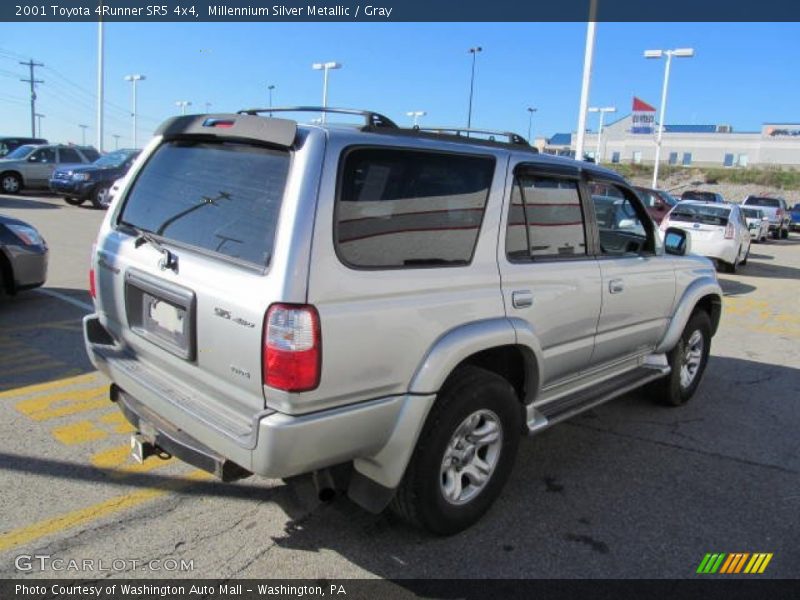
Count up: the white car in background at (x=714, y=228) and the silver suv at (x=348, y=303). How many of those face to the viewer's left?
0

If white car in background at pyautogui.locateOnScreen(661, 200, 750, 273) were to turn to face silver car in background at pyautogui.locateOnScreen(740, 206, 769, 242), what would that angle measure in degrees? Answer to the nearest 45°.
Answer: approximately 45° to its left

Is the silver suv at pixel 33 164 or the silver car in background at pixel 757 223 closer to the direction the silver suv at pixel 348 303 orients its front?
the silver car in background

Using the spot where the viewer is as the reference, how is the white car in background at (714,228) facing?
facing away from the viewer and to the right of the viewer

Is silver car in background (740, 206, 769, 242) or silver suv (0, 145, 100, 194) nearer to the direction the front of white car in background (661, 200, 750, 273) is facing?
the silver car in background

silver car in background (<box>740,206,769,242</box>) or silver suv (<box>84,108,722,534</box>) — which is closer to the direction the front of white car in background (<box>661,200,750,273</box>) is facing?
the silver car in background

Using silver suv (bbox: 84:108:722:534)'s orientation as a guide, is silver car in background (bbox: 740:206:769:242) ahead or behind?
ahead

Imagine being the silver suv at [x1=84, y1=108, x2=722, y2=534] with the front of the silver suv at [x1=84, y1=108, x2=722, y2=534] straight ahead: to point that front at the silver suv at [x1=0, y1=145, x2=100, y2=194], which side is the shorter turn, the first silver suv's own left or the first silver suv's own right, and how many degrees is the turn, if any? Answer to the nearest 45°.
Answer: approximately 90° to the first silver suv's own left

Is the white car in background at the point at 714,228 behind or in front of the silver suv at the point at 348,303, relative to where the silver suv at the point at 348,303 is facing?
in front

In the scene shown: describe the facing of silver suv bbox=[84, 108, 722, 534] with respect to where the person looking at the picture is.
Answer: facing away from the viewer and to the right of the viewer

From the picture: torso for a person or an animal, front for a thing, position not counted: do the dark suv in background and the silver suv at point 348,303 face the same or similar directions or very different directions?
very different directions

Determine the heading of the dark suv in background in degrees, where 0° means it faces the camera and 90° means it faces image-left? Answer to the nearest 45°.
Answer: approximately 45°
